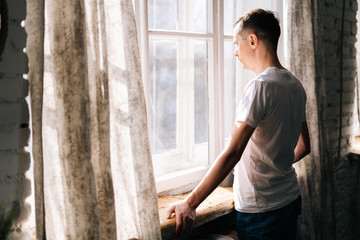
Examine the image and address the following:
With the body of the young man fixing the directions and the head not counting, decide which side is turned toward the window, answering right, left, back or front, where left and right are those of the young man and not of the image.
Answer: front

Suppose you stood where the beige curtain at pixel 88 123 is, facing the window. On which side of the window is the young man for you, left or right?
right

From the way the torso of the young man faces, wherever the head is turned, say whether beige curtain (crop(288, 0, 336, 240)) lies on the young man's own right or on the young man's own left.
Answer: on the young man's own right

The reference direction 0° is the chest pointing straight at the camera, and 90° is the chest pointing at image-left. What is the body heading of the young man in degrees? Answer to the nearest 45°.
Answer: approximately 135°

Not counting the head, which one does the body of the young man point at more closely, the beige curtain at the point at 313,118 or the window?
the window

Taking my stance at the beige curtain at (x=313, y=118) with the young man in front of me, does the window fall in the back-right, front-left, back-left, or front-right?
front-right

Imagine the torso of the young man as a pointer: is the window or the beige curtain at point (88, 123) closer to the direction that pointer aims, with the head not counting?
the window
